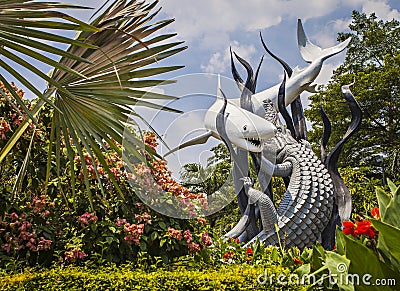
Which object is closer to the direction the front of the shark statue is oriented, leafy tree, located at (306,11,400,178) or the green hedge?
the green hedge
